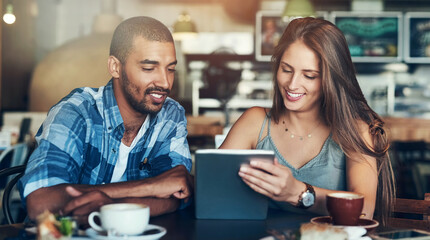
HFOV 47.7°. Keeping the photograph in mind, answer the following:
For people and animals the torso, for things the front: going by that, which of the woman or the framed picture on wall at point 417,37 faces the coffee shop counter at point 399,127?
the framed picture on wall

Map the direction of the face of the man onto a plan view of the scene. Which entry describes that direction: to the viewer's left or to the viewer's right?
to the viewer's right

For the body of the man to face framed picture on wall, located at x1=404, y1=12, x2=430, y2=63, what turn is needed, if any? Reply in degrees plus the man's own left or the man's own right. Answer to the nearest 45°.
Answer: approximately 90° to the man's own left

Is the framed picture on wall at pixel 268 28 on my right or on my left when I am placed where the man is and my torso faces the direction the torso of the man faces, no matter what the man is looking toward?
on my left

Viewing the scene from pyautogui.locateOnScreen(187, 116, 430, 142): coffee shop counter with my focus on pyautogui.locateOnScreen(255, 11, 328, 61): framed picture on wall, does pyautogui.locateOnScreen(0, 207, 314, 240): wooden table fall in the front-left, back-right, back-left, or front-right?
back-left

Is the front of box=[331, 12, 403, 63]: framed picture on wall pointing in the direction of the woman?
yes

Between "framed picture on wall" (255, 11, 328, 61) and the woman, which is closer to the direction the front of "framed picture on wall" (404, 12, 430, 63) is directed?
the woman

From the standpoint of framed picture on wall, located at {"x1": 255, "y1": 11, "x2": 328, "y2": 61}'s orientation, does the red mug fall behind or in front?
in front

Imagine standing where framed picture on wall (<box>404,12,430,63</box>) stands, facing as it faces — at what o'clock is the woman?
The woman is roughly at 12 o'clock from the framed picture on wall.

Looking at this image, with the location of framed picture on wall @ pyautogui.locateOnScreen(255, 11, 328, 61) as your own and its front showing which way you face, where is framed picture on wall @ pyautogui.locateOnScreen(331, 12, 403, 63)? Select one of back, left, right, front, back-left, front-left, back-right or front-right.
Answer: left

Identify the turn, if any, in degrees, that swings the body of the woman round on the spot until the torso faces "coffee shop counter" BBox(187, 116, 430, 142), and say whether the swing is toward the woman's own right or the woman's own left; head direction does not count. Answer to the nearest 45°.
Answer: approximately 180°
